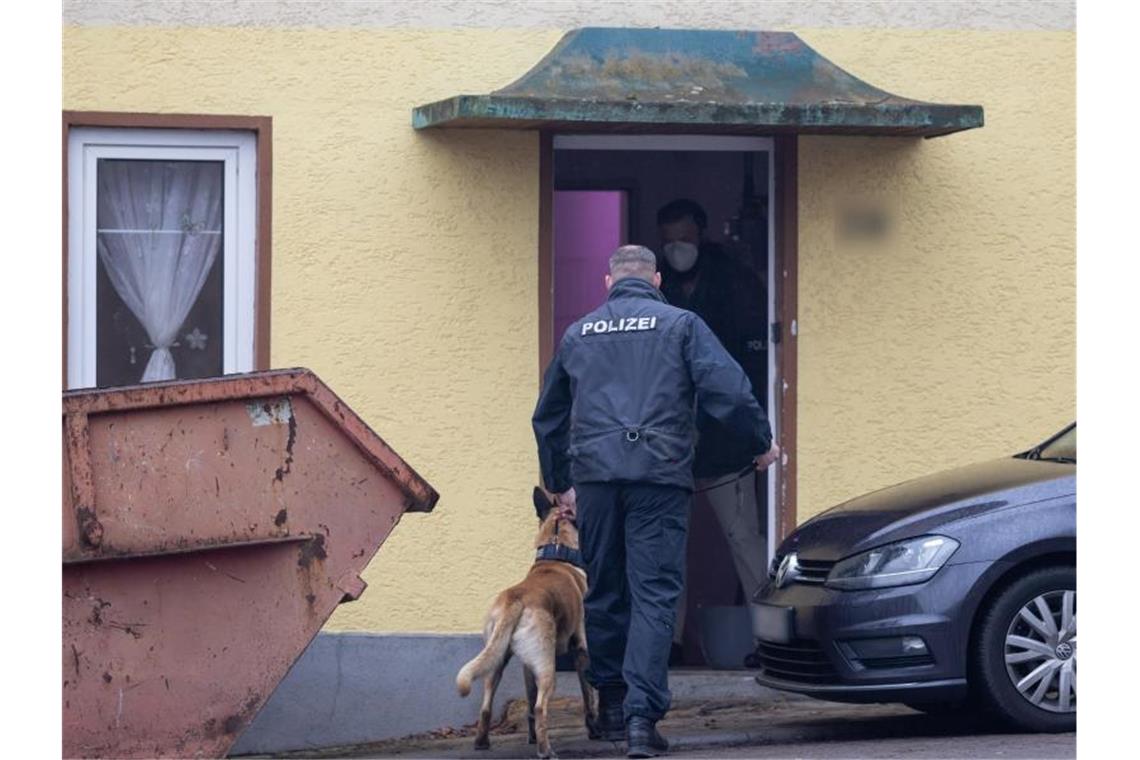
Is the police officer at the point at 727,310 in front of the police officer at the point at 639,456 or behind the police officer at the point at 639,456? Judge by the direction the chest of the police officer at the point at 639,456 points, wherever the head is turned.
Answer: in front

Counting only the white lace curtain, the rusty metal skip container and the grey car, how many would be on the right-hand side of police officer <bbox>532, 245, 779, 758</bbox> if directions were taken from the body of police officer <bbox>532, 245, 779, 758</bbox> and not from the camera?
1

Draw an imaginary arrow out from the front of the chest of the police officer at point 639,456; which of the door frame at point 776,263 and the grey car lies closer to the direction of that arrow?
the door frame

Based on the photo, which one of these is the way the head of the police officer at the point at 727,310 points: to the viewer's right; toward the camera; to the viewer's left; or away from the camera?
toward the camera

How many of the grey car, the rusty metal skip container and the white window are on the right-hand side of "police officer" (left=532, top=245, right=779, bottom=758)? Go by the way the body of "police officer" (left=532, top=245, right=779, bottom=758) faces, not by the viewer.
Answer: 1

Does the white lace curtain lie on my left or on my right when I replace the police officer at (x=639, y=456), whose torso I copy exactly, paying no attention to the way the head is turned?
on my left

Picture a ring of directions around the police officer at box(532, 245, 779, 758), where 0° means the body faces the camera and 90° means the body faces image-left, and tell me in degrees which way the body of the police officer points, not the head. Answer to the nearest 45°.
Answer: approximately 180°

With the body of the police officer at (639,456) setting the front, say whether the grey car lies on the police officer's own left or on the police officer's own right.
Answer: on the police officer's own right

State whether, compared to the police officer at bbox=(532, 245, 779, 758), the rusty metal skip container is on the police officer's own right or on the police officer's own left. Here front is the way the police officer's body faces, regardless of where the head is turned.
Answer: on the police officer's own left

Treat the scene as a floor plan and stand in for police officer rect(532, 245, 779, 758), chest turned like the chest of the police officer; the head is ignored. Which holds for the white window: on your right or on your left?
on your left

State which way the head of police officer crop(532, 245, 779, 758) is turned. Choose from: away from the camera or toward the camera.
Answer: away from the camera
